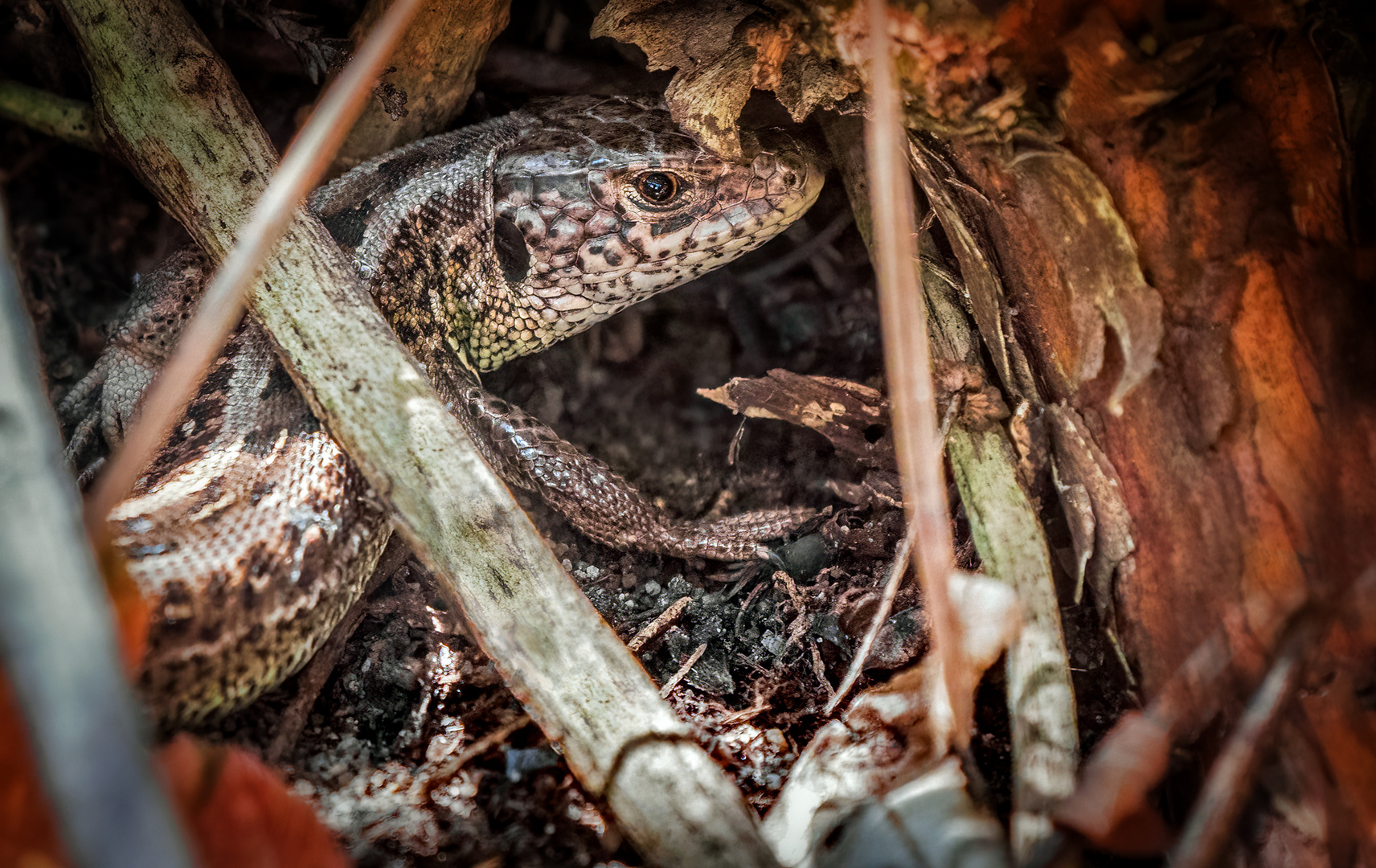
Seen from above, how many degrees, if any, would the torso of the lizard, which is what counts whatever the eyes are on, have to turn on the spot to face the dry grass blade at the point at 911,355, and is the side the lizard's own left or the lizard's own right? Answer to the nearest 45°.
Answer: approximately 90° to the lizard's own right

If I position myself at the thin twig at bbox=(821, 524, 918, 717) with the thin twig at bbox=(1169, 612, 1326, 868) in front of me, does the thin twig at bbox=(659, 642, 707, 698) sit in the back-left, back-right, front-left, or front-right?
back-right

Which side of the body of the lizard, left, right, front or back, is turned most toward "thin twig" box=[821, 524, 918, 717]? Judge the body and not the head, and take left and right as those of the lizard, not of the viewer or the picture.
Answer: right

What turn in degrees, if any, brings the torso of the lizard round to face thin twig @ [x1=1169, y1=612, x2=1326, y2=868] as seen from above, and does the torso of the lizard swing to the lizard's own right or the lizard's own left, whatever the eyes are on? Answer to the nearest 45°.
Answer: approximately 90° to the lizard's own right

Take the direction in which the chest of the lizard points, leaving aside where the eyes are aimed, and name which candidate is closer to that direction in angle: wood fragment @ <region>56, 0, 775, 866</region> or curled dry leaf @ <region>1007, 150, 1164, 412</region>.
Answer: the curled dry leaf

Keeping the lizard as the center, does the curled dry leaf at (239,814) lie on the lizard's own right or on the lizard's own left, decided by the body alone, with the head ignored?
on the lizard's own right

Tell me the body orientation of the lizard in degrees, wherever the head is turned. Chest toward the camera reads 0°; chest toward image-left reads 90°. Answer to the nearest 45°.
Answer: approximately 270°
